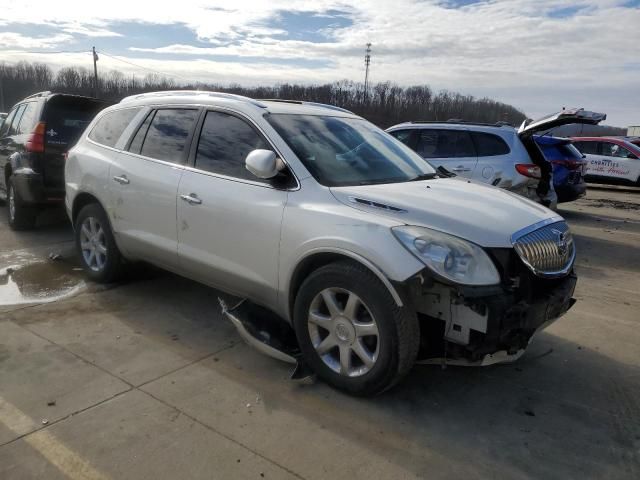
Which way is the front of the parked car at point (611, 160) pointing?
to the viewer's right

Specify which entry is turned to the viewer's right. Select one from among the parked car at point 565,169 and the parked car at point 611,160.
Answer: the parked car at point 611,160

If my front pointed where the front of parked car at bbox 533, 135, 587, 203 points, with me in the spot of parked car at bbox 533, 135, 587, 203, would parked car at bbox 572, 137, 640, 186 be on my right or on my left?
on my right

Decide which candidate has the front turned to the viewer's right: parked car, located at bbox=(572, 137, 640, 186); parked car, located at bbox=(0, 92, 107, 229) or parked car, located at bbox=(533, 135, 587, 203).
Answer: parked car, located at bbox=(572, 137, 640, 186)

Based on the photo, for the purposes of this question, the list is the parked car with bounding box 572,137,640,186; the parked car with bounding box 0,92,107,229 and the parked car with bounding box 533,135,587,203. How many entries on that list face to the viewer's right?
1

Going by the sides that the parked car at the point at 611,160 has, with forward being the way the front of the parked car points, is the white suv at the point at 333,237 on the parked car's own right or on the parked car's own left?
on the parked car's own right

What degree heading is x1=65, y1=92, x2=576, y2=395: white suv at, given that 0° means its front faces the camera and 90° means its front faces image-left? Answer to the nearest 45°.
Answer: approximately 315°

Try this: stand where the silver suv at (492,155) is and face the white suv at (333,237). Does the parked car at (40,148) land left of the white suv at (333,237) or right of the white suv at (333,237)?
right

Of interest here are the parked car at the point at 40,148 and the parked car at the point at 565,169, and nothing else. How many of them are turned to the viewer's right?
0

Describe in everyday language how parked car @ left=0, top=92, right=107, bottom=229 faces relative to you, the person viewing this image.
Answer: facing away from the viewer and to the left of the viewer
